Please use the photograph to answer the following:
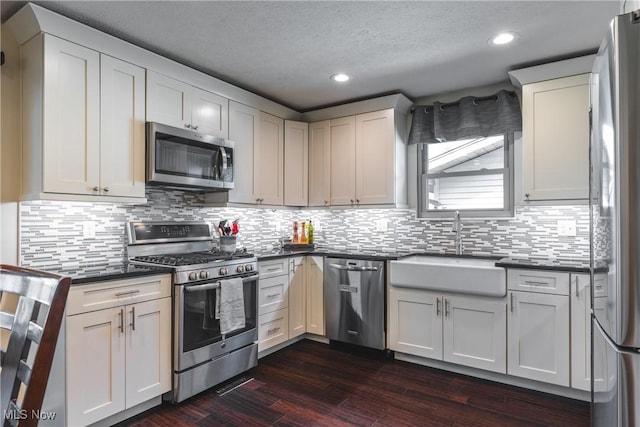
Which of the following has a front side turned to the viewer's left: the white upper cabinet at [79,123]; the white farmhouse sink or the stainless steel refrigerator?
the stainless steel refrigerator

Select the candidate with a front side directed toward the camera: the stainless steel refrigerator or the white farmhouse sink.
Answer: the white farmhouse sink

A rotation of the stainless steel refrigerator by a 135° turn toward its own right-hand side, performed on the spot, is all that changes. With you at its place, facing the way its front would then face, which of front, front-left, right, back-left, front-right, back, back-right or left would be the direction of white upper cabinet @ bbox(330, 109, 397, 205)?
left

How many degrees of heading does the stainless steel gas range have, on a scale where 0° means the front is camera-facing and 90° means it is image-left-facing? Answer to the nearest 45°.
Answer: approximately 315°

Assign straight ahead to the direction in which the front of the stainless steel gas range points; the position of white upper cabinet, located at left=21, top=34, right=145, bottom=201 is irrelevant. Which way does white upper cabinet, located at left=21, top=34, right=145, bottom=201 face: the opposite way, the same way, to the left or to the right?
the same way

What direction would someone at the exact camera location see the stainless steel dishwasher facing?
facing the viewer and to the left of the viewer

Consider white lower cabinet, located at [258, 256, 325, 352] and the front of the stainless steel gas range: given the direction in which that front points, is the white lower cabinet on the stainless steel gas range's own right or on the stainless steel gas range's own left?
on the stainless steel gas range's own left

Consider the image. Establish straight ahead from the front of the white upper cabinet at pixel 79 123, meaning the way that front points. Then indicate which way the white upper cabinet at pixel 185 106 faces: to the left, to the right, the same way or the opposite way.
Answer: the same way

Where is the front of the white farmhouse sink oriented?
toward the camera

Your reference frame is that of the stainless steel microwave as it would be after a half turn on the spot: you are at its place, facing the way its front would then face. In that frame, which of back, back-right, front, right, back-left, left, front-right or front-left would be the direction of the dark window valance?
back-right

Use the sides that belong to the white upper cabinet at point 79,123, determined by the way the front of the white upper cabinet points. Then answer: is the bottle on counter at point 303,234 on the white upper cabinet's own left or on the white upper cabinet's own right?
on the white upper cabinet's own left

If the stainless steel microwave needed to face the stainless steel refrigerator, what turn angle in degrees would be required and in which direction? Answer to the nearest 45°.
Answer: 0° — it already faces it

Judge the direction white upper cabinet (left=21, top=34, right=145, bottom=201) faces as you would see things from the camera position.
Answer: facing the viewer and to the right of the viewer

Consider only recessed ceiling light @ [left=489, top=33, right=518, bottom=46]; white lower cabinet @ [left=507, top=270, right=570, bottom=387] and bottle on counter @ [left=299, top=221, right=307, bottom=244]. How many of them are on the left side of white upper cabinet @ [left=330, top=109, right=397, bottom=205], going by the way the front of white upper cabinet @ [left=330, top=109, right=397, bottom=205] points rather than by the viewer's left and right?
2

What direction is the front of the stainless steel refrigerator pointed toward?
to the viewer's left

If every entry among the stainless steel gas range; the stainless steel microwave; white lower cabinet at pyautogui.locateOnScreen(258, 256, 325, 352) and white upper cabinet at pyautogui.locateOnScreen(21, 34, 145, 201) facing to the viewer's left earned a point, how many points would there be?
0
